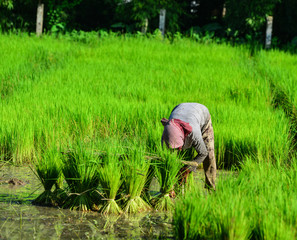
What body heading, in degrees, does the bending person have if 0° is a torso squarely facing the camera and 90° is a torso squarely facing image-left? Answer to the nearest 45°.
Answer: approximately 45°

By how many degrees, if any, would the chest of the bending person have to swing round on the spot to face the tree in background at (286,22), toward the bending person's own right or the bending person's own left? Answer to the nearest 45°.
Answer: approximately 135° to the bending person's own right

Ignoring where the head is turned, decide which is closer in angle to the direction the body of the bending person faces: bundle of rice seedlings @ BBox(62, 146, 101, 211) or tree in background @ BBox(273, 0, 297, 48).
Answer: the bundle of rice seedlings

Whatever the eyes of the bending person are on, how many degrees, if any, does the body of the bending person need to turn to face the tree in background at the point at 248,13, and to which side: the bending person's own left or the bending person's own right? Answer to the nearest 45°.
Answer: approximately 135° to the bending person's own right

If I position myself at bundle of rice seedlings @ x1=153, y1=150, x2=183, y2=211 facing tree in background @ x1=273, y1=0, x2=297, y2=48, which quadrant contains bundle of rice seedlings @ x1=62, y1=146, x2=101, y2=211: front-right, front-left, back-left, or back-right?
back-left

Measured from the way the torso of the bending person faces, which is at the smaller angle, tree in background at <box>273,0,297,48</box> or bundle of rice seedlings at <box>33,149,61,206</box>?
the bundle of rice seedlings
